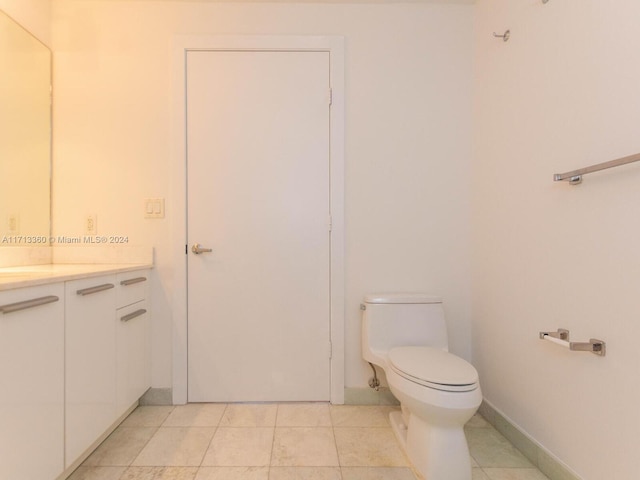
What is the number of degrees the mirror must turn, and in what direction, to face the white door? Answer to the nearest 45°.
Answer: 0° — it already faces it

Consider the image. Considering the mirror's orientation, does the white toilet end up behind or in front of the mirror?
in front

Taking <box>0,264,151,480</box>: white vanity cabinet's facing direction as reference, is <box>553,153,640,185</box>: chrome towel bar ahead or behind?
ahead

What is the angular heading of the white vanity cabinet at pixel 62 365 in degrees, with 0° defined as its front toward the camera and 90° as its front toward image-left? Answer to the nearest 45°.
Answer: approximately 315°

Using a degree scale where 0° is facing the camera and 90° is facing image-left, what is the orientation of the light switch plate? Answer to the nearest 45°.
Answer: approximately 0°

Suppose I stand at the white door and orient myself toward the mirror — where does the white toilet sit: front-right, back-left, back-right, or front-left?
back-left

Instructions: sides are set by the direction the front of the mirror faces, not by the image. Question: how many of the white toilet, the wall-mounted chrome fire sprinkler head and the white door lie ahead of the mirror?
3

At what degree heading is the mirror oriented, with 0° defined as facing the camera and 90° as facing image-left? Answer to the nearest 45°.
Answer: approximately 315°

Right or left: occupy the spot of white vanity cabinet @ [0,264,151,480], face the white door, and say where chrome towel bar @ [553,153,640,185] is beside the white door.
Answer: right
